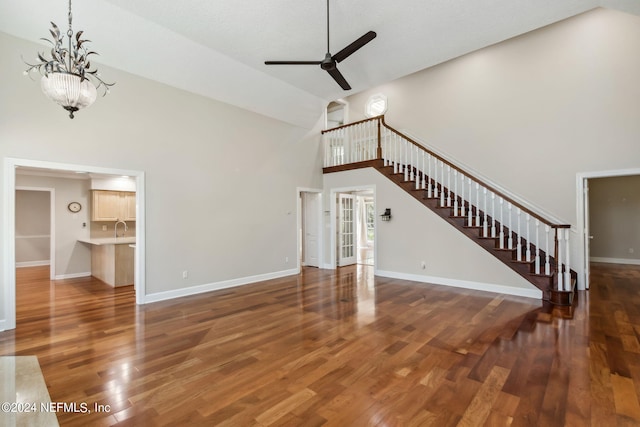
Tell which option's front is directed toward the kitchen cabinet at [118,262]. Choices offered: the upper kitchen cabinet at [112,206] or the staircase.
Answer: the upper kitchen cabinet

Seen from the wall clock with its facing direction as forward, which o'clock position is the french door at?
The french door is roughly at 10 o'clock from the wall clock.

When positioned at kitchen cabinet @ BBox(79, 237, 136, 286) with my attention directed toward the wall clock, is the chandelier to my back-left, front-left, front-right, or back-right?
back-left

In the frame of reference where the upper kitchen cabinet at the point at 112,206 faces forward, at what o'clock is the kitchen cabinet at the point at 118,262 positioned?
The kitchen cabinet is roughly at 12 o'clock from the upper kitchen cabinet.

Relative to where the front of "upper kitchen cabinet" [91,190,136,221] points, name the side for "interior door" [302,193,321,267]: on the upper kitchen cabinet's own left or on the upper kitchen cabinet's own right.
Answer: on the upper kitchen cabinet's own left

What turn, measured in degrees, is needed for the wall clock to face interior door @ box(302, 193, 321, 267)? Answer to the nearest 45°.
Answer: approximately 45° to its left

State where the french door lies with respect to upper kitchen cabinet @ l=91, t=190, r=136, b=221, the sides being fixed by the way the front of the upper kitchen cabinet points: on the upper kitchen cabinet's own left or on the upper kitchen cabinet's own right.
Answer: on the upper kitchen cabinet's own left

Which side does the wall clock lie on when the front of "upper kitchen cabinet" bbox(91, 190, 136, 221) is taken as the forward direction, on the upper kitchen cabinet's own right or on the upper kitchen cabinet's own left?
on the upper kitchen cabinet's own right

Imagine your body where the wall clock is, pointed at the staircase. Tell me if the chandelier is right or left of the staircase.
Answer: right

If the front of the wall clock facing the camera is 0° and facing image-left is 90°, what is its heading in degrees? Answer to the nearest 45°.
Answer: approximately 0°

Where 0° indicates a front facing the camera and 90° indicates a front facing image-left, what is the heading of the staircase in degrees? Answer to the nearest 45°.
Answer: approximately 315°

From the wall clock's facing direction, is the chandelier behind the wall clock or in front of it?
in front

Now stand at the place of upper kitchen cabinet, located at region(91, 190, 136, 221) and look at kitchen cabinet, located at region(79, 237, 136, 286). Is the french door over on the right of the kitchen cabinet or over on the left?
left
